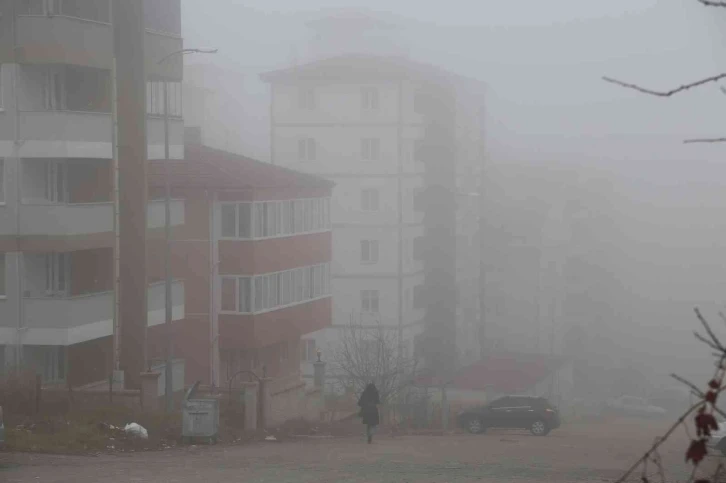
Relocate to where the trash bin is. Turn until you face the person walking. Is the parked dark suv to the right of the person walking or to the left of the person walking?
left

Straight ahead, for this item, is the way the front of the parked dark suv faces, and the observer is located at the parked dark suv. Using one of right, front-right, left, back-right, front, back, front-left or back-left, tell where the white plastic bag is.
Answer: front-left

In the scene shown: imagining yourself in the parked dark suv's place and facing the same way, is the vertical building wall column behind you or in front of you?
in front

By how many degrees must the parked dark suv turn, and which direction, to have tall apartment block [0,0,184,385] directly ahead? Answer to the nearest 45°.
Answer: approximately 45° to its left

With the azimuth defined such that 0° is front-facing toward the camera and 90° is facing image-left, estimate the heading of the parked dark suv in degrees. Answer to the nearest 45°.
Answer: approximately 90°
